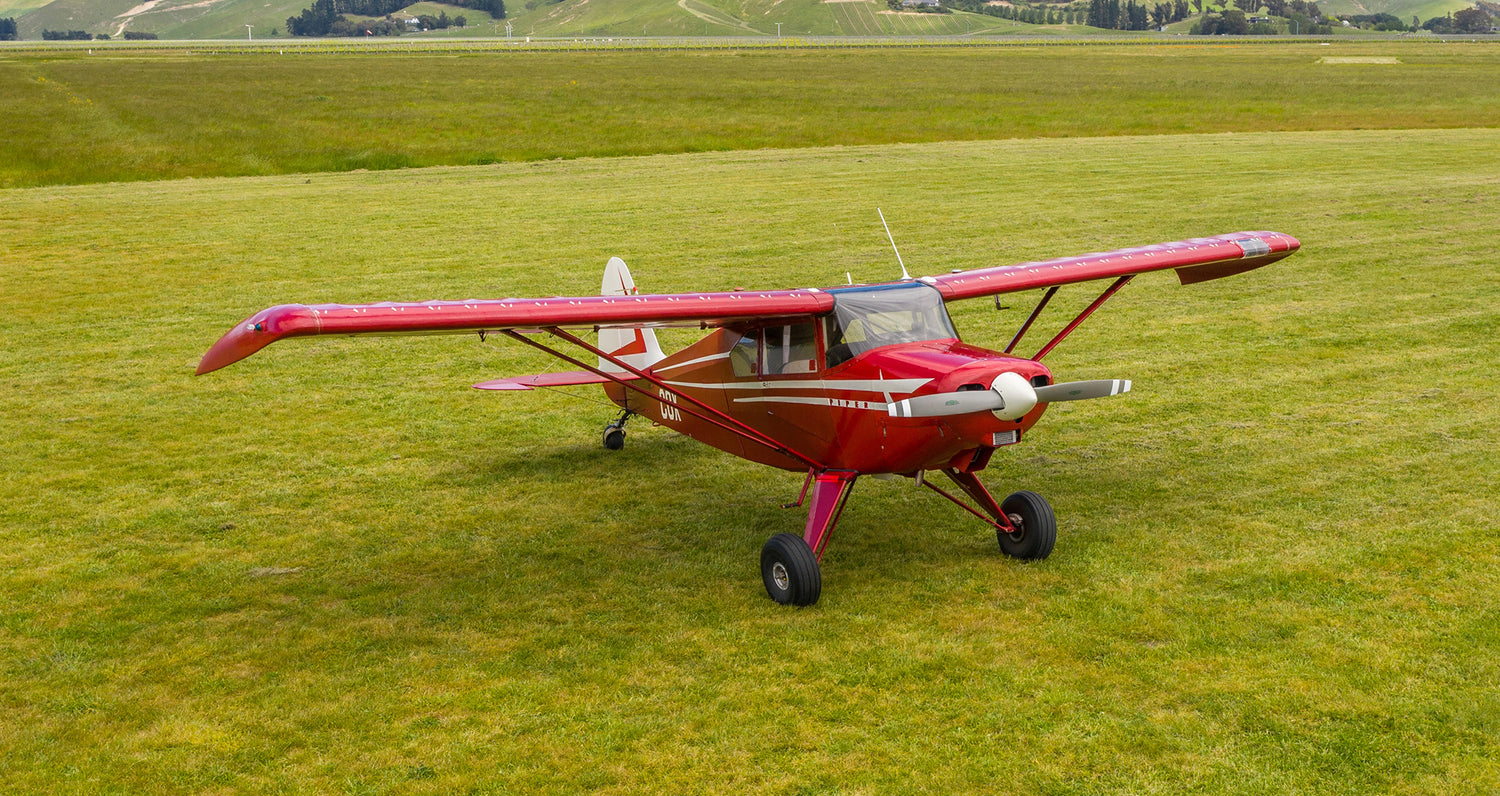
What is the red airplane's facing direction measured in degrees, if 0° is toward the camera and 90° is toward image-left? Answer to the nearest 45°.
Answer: approximately 315°
